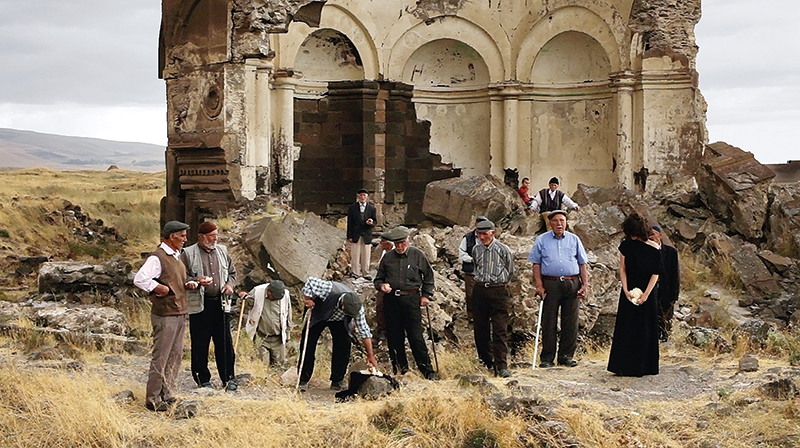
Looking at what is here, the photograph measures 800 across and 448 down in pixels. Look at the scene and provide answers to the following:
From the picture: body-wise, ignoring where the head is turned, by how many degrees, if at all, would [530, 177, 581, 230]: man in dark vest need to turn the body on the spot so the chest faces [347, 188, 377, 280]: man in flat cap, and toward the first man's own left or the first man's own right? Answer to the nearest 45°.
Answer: approximately 45° to the first man's own right

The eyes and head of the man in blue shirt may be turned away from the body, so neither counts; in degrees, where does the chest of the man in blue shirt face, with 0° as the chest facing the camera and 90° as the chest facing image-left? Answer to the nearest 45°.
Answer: approximately 0°

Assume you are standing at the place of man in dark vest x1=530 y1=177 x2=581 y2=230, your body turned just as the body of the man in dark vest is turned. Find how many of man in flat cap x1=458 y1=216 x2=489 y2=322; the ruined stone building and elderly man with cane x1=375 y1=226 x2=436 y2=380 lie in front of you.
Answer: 2

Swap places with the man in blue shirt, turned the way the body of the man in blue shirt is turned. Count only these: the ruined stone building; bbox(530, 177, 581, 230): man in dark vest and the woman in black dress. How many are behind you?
2

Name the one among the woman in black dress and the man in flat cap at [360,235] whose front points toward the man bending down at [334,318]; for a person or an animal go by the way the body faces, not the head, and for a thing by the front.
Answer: the man in flat cap

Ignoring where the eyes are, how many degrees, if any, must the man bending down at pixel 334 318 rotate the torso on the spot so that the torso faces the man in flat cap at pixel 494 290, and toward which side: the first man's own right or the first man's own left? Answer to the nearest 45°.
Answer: approximately 45° to the first man's own left

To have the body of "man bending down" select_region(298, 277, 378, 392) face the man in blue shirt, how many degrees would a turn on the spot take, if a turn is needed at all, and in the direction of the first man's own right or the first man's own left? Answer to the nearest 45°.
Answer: approximately 45° to the first man's own left

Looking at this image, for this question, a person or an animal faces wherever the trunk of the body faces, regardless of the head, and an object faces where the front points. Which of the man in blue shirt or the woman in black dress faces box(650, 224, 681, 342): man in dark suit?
the woman in black dress

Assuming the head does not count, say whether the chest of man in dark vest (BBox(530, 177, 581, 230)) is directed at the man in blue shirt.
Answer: yes

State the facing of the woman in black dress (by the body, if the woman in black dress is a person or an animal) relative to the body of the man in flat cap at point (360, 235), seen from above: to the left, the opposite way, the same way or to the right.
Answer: the opposite way

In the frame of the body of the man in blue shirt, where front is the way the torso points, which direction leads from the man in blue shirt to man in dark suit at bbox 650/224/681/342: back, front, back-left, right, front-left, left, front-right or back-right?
back-left

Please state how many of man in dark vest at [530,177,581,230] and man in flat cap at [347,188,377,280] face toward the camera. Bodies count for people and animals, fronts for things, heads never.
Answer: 2

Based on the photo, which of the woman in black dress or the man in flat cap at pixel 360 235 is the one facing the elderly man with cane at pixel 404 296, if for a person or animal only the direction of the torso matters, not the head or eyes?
the man in flat cap

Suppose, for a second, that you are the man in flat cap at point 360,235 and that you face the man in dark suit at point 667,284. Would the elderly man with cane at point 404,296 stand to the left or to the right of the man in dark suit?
right
